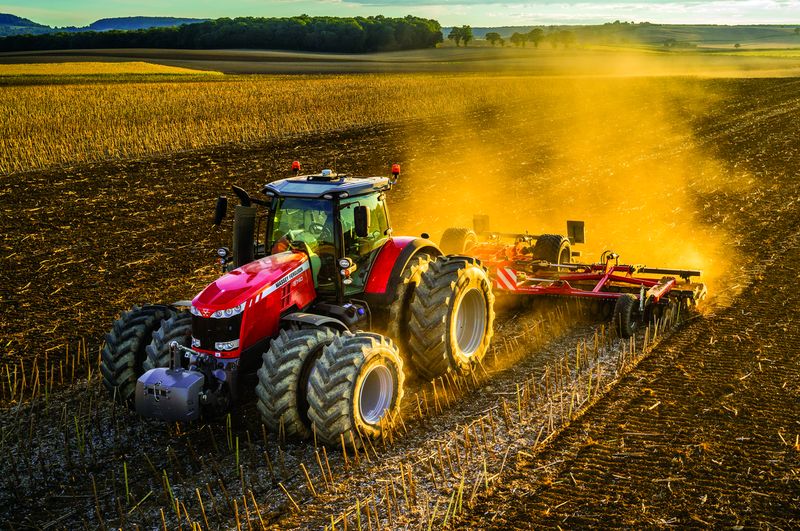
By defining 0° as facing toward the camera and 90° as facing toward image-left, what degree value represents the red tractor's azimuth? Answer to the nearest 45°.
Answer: approximately 45°

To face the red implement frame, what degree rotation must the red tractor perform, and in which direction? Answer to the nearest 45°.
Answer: approximately 180°
